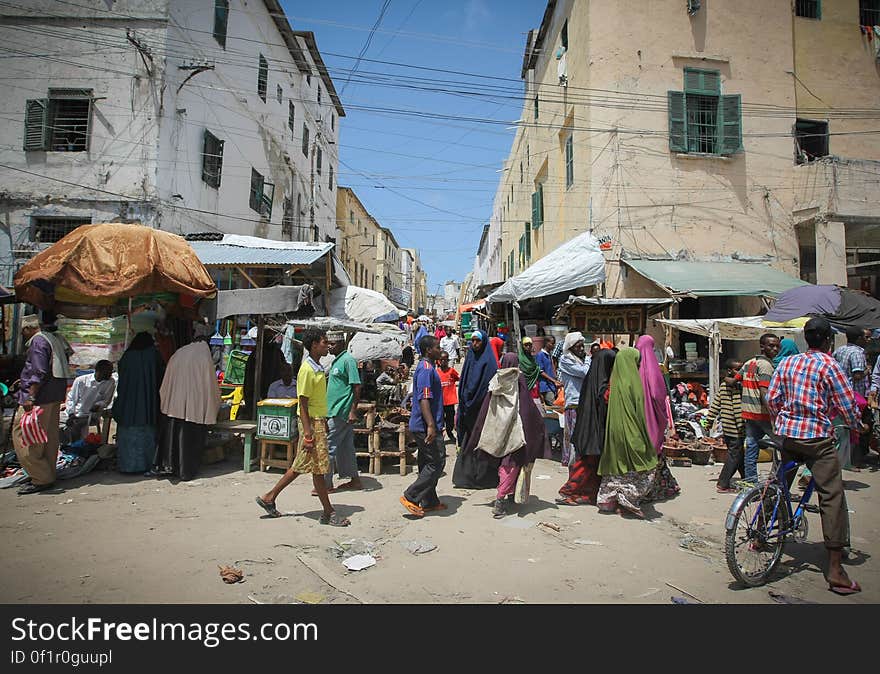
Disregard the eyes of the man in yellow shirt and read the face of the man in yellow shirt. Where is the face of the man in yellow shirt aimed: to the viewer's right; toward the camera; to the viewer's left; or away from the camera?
to the viewer's right

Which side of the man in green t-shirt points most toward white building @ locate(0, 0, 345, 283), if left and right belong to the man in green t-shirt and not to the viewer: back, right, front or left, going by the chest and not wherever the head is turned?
right

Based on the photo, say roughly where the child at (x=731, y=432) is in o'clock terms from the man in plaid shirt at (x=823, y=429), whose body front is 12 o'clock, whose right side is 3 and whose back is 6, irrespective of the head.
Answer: The child is roughly at 10 o'clock from the man in plaid shirt.

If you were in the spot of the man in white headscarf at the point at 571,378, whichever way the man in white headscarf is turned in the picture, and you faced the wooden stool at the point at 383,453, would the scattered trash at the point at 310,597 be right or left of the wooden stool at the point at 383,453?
left

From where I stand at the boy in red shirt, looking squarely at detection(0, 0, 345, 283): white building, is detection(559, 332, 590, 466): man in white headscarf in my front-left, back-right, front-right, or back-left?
back-left

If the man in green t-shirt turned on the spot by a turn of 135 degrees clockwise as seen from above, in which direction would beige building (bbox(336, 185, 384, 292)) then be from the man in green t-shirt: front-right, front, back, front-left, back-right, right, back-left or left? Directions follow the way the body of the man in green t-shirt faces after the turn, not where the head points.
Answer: front

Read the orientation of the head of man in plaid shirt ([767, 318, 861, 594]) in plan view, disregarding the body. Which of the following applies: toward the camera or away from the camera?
away from the camera

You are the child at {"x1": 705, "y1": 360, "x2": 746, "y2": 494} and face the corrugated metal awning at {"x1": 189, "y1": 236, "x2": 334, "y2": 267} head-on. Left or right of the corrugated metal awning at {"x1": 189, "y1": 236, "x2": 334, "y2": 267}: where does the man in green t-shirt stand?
left

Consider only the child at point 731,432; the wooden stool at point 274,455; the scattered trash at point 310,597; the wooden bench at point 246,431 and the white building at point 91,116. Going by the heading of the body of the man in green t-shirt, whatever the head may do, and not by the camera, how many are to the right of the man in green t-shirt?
3
